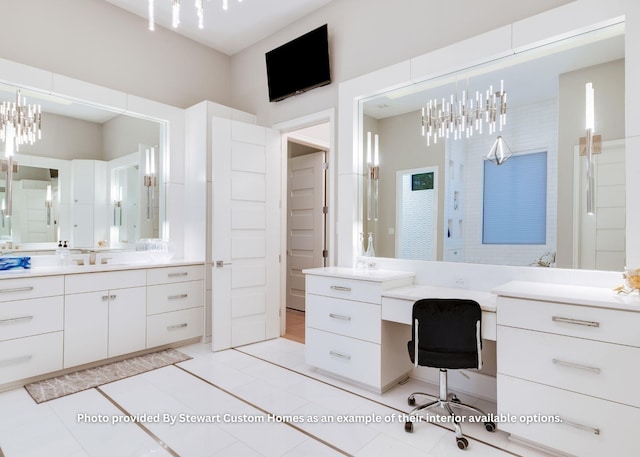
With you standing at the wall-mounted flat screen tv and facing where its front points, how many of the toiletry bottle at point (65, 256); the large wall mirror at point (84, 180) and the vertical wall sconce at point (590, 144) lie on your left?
1

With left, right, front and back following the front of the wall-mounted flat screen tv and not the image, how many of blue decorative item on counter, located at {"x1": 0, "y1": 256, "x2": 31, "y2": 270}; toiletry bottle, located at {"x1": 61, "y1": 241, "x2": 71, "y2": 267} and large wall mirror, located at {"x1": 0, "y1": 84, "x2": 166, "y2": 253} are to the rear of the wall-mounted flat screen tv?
0

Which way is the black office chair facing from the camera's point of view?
away from the camera

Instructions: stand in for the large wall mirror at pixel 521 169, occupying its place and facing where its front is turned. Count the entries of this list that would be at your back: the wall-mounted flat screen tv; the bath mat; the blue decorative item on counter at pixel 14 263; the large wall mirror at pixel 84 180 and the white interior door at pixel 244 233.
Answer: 0

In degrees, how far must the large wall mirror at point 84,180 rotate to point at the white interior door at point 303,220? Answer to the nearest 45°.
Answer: approximately 45° to its left

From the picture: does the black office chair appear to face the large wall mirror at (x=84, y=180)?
no

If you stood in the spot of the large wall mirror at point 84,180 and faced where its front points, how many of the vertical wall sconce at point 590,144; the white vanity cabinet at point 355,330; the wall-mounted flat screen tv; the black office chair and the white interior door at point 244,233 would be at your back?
0

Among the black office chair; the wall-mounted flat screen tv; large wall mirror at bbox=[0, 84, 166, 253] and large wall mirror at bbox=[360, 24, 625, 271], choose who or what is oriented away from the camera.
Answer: the black office chair

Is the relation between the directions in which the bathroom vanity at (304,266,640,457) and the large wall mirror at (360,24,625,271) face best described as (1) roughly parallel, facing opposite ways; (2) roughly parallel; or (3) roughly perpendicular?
roughly parallel

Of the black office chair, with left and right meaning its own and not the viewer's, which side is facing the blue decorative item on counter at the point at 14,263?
left

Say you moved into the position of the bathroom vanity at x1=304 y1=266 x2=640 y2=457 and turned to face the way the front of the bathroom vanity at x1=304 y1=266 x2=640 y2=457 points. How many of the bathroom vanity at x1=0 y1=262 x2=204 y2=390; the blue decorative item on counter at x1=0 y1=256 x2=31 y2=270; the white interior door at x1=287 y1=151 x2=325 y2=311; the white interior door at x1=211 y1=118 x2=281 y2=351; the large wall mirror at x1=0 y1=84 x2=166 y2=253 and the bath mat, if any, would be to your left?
0

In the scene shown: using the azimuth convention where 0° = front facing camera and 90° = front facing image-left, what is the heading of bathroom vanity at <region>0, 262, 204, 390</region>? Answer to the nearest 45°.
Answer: approximately 315°

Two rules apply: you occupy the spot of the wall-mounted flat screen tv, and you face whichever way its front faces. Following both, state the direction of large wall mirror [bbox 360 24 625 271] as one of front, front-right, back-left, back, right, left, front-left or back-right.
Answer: left

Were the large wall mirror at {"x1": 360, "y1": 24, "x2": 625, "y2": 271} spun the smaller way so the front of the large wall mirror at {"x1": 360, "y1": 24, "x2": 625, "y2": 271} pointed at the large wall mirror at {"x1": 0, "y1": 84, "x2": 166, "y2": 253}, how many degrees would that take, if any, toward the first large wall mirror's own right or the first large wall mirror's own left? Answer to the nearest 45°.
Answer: approximately 45° to the first large wall mirror's own right

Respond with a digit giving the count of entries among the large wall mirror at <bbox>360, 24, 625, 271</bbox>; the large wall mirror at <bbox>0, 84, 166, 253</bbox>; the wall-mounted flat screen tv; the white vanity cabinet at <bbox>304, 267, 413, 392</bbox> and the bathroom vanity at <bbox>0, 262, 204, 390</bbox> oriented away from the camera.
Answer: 0

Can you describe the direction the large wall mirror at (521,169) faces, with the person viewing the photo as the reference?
facing the viewer and to the left of the viewer

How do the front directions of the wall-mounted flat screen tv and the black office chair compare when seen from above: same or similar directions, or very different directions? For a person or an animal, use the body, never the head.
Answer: very different directions

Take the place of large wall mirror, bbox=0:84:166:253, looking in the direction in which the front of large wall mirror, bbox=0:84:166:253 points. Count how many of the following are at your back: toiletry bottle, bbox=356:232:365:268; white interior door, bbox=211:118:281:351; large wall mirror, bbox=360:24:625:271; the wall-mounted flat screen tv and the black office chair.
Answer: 0

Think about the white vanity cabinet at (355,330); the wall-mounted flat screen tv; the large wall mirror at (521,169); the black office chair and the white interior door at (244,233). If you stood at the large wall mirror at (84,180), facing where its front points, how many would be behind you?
0
